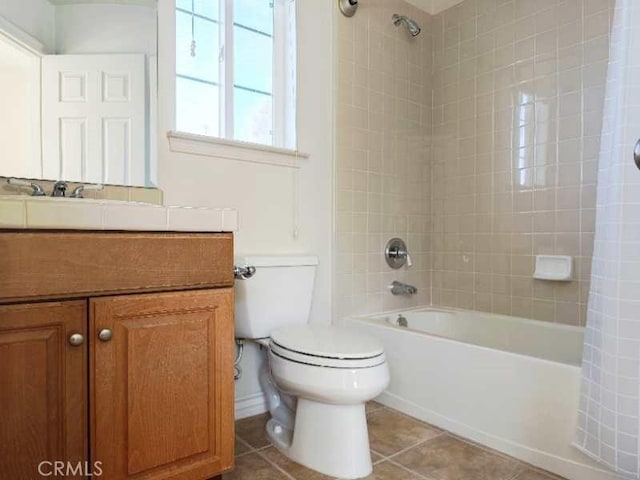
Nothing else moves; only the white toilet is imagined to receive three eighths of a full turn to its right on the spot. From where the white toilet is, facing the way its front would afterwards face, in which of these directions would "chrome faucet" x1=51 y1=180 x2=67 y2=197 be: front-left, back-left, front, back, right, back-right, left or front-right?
front

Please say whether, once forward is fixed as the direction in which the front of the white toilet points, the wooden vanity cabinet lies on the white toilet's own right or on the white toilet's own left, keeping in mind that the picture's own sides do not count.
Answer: on the white toilet's own right

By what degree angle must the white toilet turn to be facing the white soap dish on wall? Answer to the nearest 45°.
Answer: approximately 90° to its left

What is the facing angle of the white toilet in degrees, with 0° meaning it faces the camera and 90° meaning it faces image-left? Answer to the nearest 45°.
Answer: approximately 315°
